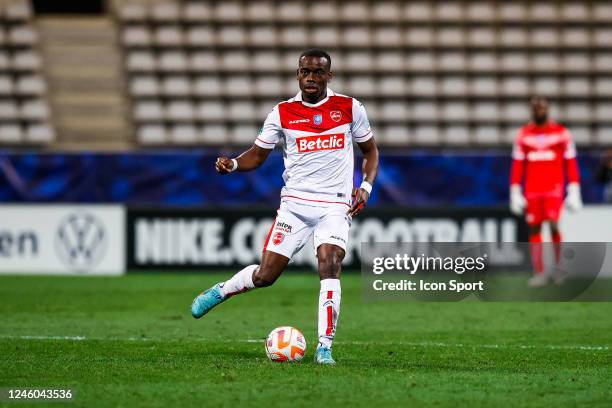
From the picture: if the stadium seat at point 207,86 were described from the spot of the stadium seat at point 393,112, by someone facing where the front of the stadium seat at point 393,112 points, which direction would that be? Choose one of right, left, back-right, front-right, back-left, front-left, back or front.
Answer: right

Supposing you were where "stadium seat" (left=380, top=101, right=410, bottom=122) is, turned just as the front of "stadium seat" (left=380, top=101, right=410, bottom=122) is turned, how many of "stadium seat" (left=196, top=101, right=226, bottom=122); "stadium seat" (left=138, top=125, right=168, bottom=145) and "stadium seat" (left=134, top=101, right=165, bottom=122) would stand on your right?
3

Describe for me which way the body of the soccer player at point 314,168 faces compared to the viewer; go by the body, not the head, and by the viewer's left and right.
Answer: facing the viewer

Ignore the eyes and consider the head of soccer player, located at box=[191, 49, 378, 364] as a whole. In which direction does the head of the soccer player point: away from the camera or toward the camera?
toward the camera

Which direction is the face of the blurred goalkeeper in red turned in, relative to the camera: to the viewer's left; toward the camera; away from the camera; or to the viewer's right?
toward the camera

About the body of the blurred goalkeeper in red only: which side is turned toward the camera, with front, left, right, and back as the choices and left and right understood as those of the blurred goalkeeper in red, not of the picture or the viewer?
front

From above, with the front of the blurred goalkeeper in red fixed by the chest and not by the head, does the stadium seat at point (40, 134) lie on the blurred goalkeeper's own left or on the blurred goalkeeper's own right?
on the blurred goalkeeper's own right

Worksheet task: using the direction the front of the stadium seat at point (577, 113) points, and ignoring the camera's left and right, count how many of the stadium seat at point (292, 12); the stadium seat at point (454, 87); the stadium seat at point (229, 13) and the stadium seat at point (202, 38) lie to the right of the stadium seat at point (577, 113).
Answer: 4

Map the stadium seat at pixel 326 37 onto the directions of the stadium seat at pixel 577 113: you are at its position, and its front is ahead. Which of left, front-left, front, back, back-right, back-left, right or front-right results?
right

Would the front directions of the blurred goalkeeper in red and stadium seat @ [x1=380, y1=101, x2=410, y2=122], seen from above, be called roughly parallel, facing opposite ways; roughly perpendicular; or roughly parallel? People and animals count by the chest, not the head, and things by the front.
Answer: roughly parallel

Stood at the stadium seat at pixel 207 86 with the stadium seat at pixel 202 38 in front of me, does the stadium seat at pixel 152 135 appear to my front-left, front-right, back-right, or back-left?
back-left

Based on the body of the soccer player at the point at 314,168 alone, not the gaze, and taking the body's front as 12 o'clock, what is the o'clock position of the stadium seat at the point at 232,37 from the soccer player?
The stadium seat is roughly at 6 o'clock from the soccer player.

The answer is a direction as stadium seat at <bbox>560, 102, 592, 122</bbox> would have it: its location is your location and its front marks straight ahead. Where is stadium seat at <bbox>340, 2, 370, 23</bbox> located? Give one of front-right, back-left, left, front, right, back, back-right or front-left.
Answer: right

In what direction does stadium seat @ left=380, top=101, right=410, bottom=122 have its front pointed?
toward the camera

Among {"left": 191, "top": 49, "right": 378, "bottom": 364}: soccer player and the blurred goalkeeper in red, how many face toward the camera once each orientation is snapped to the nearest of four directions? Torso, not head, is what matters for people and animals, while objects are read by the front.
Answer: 2

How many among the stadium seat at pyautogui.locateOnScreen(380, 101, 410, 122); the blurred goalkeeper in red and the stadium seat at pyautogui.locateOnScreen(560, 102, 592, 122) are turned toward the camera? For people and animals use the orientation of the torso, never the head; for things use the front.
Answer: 3
